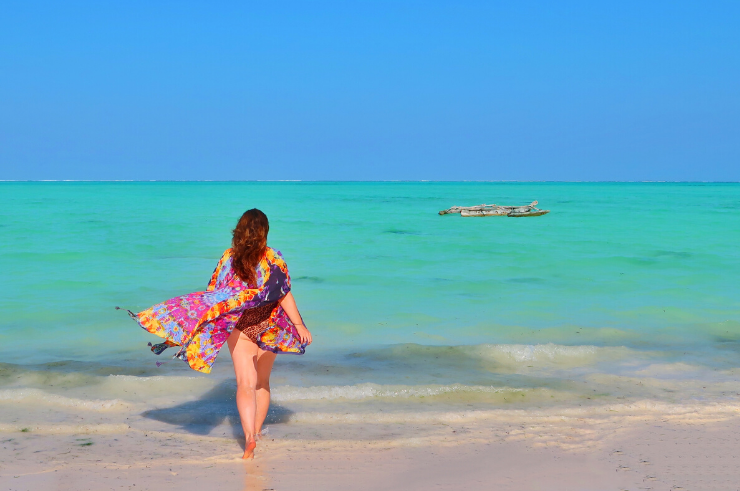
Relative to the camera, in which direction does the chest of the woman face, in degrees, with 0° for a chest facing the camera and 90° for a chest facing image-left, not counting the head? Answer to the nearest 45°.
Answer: approximately 180°

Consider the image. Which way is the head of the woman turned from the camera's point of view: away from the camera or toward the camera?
away from the camera
